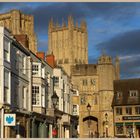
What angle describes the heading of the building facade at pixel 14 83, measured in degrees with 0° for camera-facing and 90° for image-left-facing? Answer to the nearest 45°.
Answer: approximately 315°

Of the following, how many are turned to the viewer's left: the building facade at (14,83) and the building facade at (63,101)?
0

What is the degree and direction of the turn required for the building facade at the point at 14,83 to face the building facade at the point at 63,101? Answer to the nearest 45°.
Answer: approximately 135° to its left

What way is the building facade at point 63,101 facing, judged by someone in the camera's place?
facing the viewer and to the right of the viewer

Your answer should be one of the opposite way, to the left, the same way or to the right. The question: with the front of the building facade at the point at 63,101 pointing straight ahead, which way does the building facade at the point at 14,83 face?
the same way

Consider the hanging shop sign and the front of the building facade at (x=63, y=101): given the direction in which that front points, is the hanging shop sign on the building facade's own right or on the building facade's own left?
on the building facade's own right

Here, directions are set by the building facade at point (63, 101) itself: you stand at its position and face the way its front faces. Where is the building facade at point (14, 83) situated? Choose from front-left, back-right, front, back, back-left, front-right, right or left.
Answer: front-right
